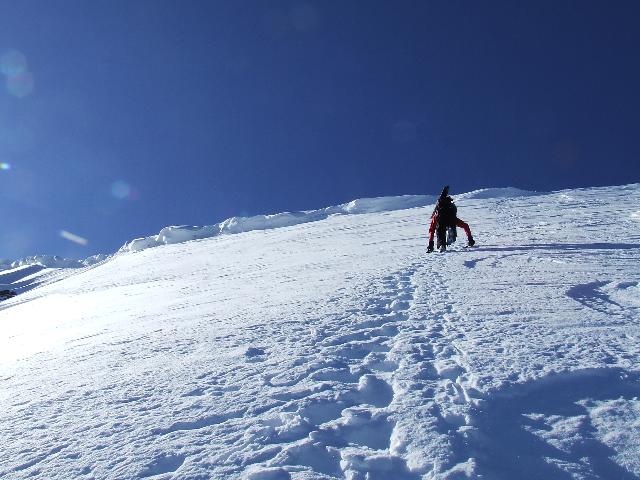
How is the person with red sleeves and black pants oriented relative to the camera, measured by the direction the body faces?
away from the camera
